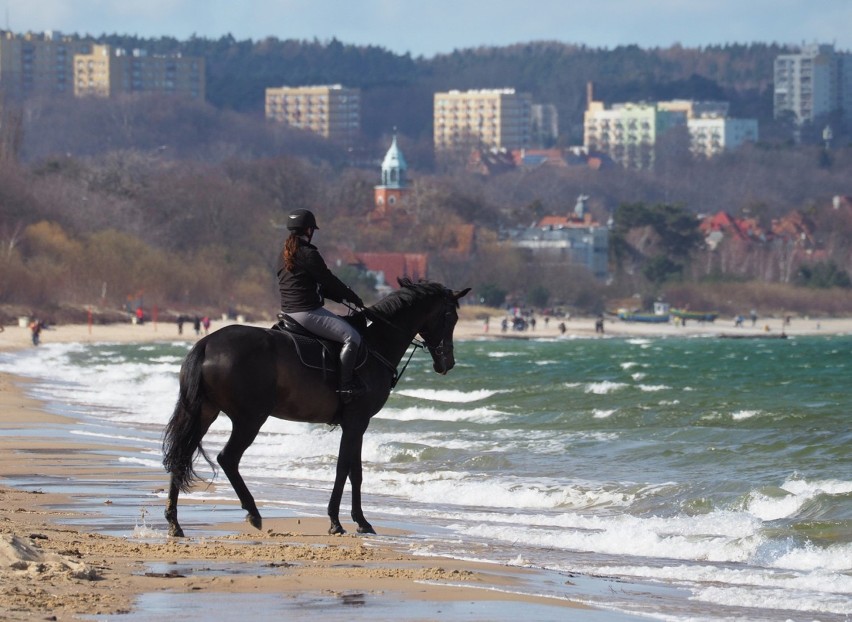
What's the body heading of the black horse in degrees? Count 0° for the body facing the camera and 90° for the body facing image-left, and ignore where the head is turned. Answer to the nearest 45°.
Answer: approximately 270°
